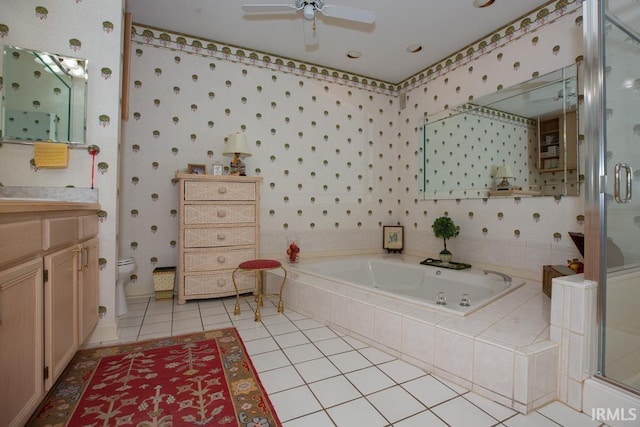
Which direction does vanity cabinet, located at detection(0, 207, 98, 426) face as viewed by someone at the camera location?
facing the viewer and to the right of the viewer

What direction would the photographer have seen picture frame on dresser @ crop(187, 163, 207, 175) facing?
facing the viewer

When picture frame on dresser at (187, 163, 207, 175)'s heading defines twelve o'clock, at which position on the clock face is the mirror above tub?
The mirror above tub is roughly at 10 o'clock from the picture frame on dresser.

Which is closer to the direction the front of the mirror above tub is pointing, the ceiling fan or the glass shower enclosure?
the ceiling fan

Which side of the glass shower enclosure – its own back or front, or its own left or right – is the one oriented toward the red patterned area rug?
front

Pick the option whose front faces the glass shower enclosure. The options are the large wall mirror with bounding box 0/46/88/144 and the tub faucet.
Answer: the large wall mirror

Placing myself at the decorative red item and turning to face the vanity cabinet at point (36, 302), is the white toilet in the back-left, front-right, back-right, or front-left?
front-right

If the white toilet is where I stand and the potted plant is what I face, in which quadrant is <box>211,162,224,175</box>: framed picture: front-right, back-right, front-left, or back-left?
front-left

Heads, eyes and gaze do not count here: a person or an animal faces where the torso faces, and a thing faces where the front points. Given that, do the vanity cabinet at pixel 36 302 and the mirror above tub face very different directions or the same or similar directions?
very different directions

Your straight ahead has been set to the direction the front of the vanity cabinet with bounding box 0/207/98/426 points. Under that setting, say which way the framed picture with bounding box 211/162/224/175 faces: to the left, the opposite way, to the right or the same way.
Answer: to the right

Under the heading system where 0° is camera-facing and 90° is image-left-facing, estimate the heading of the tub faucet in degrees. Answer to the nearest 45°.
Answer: approximately 90°

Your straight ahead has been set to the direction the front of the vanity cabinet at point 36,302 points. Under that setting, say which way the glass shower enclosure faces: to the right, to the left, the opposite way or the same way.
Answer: the opposite way
